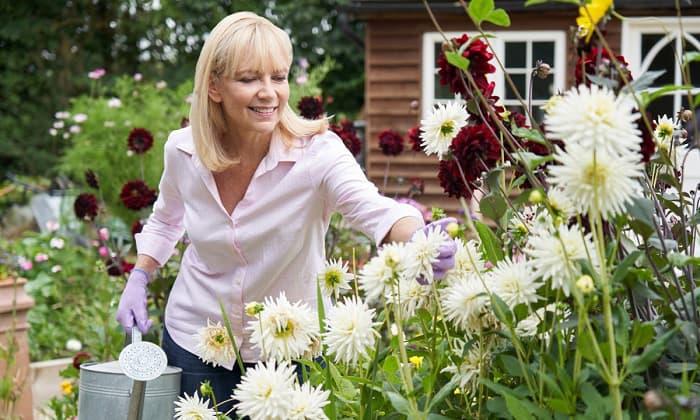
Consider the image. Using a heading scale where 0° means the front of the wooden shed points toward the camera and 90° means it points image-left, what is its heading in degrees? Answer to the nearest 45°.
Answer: approximately 0°

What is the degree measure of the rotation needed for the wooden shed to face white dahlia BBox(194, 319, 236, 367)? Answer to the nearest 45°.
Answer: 0° — it already faces it

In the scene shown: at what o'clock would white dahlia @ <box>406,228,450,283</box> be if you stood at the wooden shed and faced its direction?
The white dahlia is roughly at 12 o'clock from the wooden shed.

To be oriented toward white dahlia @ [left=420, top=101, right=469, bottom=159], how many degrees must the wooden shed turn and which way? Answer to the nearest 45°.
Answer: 0° — it already faces it

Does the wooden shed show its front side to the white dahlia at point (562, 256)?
yes

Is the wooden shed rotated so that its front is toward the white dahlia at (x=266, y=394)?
yes
